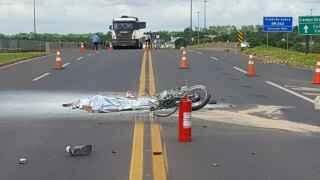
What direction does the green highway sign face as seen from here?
toward the camera

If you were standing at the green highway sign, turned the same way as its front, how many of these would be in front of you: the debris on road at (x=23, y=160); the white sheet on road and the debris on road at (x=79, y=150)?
3

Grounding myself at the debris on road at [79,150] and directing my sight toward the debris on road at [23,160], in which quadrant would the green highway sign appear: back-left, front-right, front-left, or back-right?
back-right

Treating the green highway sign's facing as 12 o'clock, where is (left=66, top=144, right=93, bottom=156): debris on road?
The debris on road is roughly at 12 o'clock from the green highway sign.

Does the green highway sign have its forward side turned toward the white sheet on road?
yes

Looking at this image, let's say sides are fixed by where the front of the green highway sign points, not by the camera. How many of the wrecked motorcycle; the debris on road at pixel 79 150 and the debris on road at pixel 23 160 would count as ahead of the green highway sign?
3

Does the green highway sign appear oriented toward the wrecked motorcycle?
yes

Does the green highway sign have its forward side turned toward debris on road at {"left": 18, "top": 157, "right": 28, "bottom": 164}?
yes
